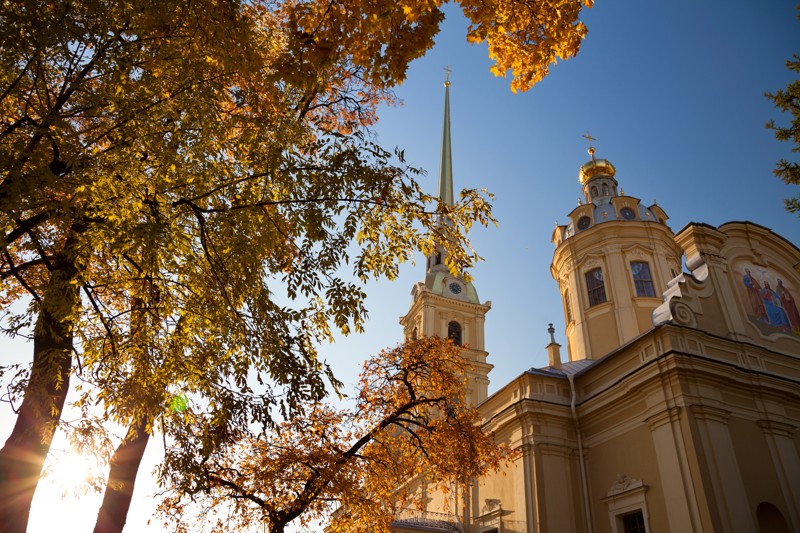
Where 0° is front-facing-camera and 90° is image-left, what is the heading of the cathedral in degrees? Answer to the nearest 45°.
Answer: approximately 135°

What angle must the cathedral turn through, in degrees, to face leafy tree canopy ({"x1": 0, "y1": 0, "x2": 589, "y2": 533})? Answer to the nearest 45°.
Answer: approximately 135° to its left
